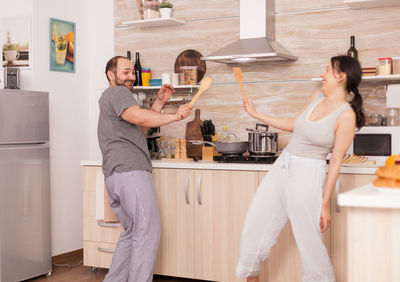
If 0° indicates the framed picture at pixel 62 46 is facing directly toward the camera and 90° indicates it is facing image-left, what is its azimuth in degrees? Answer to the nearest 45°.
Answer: approximately 315°

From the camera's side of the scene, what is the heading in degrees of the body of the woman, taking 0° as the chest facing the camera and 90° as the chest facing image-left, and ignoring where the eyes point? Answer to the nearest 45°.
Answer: approximately 45°

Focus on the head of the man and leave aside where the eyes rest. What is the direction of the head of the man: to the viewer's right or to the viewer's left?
to the viewer's right

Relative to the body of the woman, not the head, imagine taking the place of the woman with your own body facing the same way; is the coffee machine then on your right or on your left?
on your right

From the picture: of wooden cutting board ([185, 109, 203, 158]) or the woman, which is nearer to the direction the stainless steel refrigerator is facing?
the woman

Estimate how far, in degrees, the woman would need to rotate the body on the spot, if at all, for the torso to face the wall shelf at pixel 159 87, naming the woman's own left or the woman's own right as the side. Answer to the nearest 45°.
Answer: approximately 90° to the woman's own right
